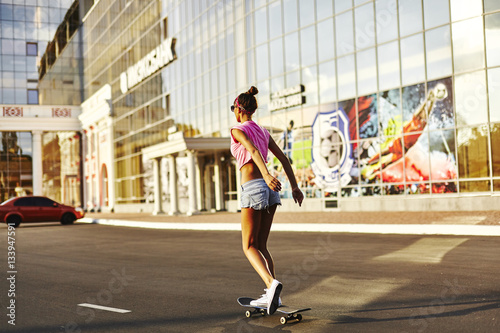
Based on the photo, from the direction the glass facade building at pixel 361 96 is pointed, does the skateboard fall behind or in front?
in front

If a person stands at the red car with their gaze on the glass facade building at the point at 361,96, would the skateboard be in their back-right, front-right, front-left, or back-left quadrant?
front-right

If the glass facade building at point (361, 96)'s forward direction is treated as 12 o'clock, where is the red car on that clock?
The red car is roughly at 2 o'clock from the glass facade building.

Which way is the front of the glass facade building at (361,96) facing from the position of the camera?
facing the viewer and to the left of the viewer

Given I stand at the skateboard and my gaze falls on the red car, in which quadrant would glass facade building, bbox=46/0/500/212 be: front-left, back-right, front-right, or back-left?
front-right

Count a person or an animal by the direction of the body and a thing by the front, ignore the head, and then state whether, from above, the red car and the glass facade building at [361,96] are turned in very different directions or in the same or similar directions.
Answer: very different directions

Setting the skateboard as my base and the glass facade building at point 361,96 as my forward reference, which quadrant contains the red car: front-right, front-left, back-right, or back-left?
front-left
